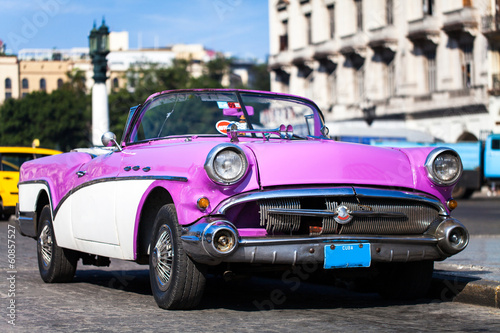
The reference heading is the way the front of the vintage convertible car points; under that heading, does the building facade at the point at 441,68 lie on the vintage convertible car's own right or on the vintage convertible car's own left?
on the vintage convertible car's own left

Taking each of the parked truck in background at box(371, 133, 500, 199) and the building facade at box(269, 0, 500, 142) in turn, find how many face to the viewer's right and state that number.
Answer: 1

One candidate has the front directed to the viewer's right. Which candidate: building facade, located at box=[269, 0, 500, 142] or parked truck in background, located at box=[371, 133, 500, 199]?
the parked truck in background

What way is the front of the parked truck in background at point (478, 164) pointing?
to the viewer's right

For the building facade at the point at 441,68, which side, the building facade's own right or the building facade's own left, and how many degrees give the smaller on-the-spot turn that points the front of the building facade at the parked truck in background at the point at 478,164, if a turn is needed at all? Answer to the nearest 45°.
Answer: approximately 45° to the building facade's own left

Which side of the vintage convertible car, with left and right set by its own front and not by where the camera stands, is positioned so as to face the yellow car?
back

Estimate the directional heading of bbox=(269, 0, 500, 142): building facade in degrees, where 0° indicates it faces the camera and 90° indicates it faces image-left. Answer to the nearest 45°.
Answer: approximately 45°

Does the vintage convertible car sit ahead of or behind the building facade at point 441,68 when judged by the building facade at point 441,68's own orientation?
ahead

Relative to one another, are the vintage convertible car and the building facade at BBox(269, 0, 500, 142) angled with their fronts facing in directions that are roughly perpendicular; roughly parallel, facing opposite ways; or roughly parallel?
roughly perpendicular

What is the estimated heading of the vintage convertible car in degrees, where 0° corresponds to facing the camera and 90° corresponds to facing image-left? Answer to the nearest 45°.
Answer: approximately 315°

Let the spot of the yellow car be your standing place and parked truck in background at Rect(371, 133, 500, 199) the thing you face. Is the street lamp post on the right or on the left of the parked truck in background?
left
